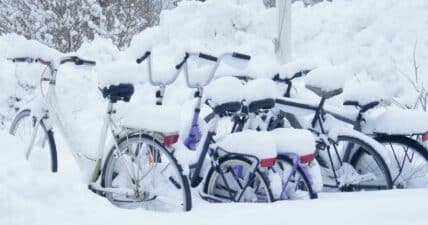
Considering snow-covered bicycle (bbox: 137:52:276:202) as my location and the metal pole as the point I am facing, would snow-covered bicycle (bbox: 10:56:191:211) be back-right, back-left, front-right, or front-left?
back-left

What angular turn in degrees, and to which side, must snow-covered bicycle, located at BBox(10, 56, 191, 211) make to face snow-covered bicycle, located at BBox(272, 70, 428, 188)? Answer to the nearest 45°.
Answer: approximately 135° to its right

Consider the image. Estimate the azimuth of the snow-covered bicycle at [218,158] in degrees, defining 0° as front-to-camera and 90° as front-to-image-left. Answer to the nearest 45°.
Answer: approximately 135°

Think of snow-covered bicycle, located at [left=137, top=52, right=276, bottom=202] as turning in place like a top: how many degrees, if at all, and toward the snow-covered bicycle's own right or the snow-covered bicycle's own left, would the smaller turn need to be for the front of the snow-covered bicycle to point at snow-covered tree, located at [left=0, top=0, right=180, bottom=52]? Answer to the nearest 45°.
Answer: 0° — it already faces it

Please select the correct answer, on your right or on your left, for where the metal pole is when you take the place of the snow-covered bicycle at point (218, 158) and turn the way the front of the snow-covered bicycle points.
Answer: on your right

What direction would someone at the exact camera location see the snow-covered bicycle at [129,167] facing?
facing away from the viewer and to the left of the viewer

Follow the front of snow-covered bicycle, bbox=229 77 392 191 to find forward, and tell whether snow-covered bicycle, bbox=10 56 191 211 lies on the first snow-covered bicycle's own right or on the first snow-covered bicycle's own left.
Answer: on the first snow-covered bicycle's own left

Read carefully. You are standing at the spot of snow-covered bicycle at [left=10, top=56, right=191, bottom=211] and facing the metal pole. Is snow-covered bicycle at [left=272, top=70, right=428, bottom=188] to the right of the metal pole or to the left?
right

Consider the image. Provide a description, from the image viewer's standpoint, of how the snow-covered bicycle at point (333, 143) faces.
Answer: facing away from the viewer and to the left of the viewer

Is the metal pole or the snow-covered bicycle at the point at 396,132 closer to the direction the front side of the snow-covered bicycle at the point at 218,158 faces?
the metal pole

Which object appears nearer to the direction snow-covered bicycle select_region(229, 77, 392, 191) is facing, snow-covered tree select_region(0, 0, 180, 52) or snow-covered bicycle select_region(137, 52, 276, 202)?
the snow-covered tree
